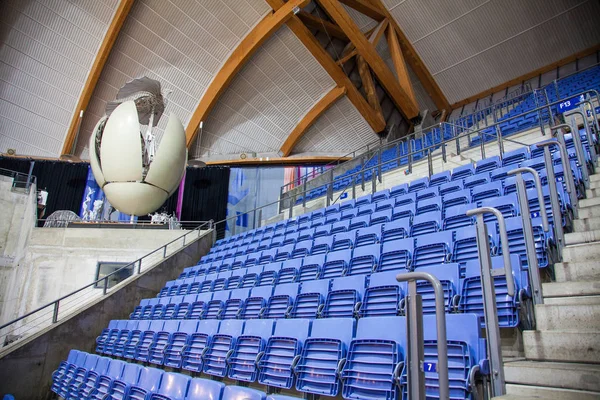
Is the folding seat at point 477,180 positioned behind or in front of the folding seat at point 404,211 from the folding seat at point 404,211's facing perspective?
behind

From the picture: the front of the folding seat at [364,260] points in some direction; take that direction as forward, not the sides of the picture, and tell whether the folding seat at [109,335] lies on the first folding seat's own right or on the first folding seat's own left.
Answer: on the first folding seat's own right

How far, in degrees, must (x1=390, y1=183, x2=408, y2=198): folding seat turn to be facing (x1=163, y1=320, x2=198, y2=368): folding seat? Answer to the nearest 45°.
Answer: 0° — it already faces it

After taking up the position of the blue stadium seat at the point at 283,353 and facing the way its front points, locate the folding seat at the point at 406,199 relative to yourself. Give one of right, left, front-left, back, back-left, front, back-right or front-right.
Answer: back

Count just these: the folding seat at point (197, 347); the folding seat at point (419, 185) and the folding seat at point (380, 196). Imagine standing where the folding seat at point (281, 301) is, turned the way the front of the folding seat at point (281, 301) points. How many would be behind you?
2

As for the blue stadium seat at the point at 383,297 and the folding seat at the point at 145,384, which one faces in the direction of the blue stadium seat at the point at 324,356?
the blue stadium seat at the point at 383,297

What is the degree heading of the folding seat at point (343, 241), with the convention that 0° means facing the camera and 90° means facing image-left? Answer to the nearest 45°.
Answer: approximately 45°

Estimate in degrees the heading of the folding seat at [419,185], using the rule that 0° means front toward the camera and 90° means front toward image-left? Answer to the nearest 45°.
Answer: approximately 45°

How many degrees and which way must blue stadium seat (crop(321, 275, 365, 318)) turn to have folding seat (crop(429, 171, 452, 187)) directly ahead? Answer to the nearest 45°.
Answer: approximately 180°

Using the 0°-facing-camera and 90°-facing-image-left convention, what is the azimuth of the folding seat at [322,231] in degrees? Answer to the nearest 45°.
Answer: approximately 45°
